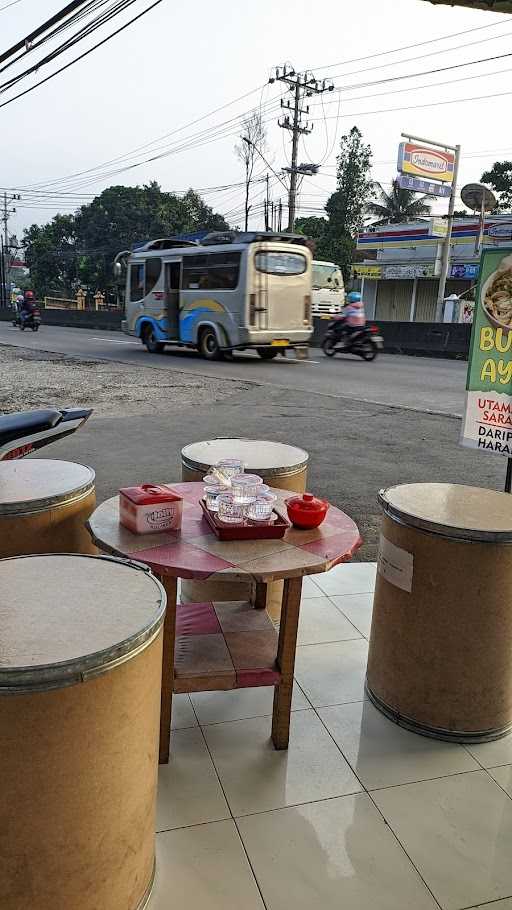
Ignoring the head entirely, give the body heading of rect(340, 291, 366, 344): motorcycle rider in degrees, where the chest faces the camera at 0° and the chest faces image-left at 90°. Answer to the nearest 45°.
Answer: approximately 135°

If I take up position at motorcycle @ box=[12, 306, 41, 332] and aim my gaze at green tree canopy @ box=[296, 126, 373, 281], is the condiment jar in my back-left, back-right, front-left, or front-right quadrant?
back-right

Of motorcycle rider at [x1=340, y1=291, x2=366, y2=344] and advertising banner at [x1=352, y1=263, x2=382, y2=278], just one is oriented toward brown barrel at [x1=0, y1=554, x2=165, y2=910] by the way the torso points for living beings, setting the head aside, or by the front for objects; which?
the advertising banner

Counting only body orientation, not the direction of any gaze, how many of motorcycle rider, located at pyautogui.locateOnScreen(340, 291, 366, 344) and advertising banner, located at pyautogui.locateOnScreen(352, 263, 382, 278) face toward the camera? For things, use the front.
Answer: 1

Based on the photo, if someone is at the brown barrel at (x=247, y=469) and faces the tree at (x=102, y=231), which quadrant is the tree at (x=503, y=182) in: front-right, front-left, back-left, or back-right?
front-right

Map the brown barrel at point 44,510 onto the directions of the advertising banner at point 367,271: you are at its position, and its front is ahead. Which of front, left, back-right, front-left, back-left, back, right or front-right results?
front

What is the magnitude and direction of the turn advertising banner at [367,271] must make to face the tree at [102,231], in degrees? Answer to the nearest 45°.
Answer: approximately 135° to its right

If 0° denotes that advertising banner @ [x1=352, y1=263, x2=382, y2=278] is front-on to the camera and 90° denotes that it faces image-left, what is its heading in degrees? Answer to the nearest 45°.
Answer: approximately 0°

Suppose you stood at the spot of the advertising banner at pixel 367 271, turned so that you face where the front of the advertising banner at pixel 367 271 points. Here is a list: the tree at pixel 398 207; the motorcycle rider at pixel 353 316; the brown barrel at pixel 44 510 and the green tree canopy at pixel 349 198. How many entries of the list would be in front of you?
2

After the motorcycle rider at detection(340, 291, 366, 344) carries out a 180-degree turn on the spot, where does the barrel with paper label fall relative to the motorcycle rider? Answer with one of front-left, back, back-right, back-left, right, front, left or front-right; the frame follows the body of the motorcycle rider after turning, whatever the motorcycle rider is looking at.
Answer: front-right

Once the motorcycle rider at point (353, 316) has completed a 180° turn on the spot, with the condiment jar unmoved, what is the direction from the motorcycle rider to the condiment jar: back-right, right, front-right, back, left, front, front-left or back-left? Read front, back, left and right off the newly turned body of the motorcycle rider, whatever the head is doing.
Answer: front-right

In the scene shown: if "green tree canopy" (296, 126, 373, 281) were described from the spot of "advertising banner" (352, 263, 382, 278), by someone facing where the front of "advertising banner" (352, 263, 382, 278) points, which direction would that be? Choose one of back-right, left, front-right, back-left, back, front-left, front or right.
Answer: back

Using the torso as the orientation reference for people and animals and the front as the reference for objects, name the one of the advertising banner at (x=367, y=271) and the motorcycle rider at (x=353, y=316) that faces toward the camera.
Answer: the advertising banner

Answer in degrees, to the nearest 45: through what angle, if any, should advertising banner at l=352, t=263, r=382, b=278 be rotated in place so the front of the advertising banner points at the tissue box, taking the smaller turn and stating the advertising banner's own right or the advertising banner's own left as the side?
0° — it already faces it

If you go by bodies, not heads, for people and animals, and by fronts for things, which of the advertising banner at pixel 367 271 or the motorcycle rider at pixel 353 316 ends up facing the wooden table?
the advertising banner

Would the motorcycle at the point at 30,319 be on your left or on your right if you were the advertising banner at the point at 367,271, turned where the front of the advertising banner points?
on your right
